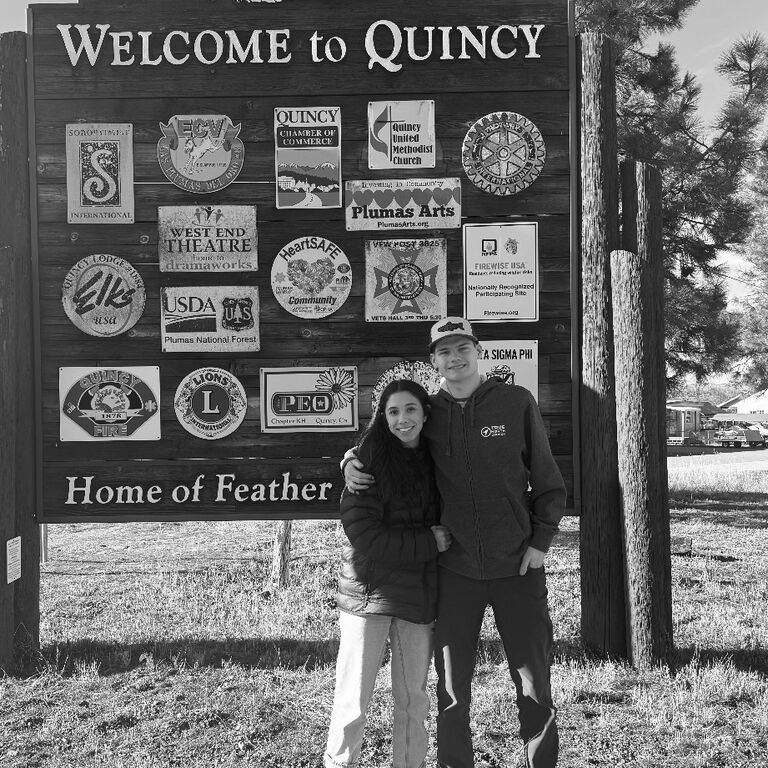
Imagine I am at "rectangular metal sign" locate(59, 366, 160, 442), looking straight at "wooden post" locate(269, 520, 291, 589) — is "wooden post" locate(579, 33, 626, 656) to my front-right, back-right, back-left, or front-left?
front-right

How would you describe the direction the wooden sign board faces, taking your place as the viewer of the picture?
facing the viewer

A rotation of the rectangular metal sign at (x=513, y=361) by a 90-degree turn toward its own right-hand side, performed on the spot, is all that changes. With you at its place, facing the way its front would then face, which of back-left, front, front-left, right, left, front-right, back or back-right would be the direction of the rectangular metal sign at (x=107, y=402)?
front

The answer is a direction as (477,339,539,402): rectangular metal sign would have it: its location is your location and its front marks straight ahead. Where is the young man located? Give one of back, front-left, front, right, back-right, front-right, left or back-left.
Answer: front

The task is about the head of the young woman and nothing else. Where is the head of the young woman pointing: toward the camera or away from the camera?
toward the camera

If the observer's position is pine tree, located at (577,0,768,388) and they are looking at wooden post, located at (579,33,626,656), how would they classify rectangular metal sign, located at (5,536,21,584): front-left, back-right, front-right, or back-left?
front-right

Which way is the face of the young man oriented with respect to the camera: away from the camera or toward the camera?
toward the camera

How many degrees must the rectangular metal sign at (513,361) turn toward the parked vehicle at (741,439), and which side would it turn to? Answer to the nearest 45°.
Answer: approximately 180°

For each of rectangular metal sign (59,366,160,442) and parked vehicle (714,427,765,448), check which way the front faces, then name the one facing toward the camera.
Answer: the rectangular metal sign

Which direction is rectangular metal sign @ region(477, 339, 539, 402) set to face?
toward the camera
